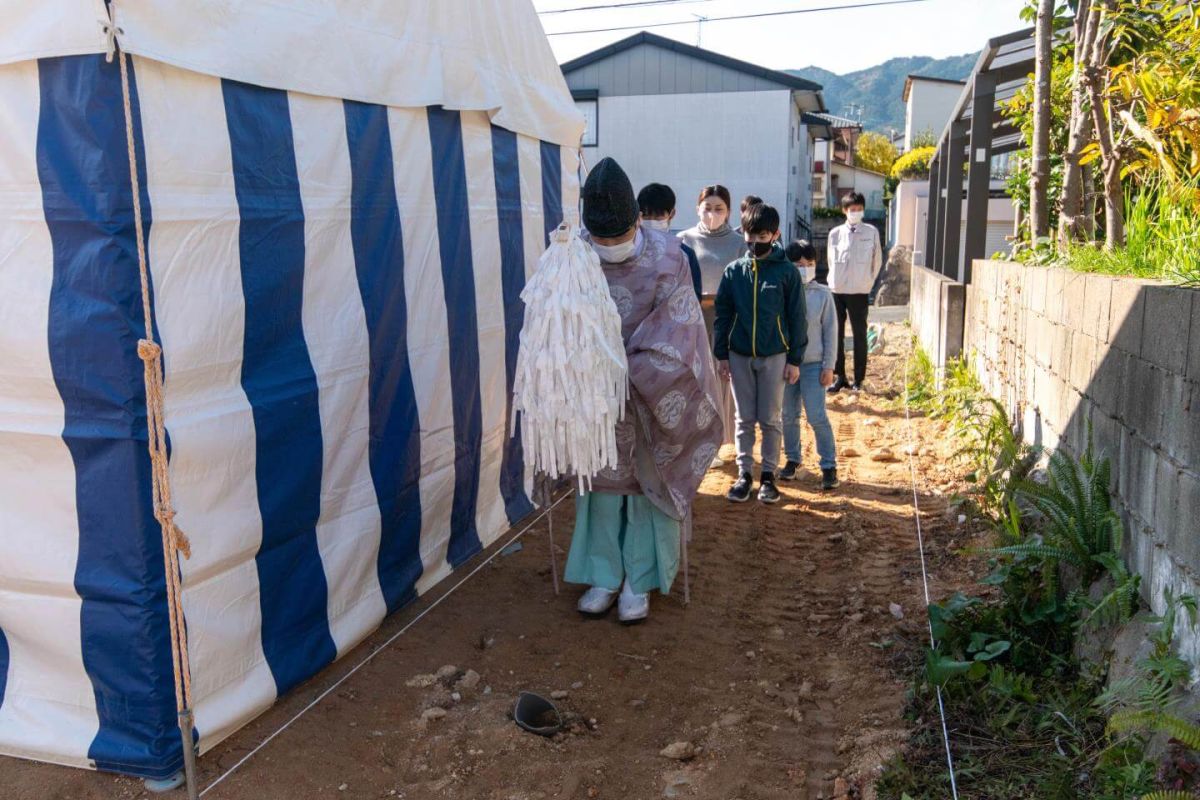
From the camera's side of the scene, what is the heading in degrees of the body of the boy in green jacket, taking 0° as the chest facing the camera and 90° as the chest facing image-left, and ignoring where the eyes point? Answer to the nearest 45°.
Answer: approximately 0°

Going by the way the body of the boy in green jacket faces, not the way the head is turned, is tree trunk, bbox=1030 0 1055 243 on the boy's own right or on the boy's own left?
on the boy's own left

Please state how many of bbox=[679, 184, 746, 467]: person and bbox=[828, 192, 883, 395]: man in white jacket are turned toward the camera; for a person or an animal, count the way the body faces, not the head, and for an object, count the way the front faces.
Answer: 2

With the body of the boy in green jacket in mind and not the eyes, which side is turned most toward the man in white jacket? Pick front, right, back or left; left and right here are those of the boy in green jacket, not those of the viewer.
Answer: back

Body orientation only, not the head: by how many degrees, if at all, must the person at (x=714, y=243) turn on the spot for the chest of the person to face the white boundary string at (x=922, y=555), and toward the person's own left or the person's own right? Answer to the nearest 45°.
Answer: approximately 45° to the person's own left

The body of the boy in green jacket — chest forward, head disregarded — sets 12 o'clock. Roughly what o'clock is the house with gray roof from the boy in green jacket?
The house with gray roof is roughly at 6 o'clock from the boy in green jacket.

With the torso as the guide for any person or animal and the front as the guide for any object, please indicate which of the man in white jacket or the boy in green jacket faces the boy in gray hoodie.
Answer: the man in white jacket

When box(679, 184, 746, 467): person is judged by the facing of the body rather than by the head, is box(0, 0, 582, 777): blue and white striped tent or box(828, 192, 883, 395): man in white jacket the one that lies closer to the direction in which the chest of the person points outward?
the blue and white striped tent

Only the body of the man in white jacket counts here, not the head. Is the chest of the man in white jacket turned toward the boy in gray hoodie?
yes
